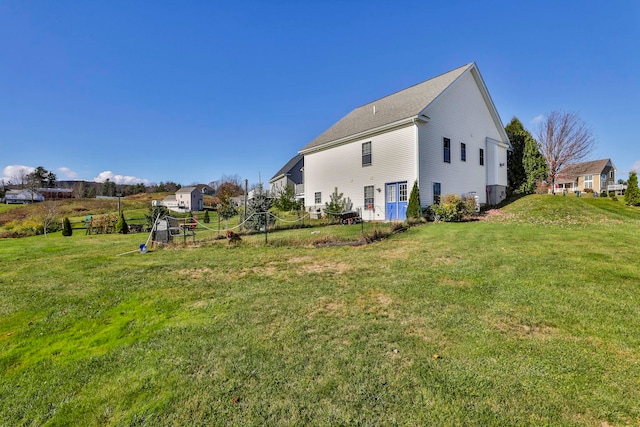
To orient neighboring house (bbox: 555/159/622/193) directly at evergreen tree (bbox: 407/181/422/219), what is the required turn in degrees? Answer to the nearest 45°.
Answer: approximately 45° to its left

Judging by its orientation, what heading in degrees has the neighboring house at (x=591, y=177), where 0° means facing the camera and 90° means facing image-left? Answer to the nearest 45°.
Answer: approximately 45°

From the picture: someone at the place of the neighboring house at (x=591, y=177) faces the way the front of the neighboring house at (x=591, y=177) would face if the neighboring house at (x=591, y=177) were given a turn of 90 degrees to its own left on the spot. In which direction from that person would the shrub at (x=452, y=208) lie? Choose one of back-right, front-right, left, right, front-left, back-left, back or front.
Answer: front-right

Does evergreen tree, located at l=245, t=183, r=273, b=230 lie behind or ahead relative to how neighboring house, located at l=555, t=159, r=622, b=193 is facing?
ahead

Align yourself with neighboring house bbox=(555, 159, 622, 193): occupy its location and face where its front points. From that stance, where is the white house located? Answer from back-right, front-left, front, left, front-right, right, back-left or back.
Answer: front-left
